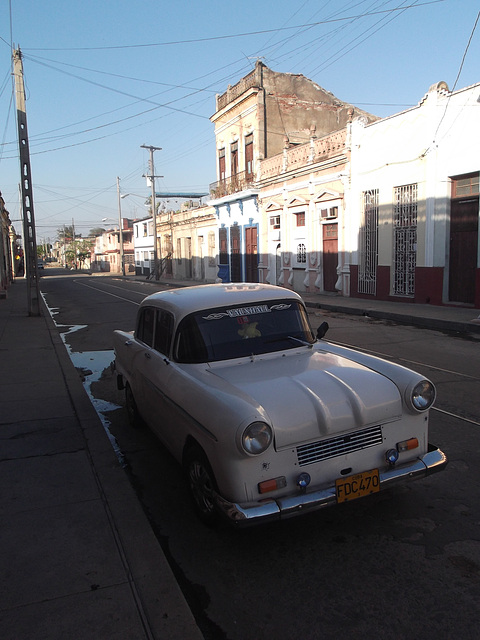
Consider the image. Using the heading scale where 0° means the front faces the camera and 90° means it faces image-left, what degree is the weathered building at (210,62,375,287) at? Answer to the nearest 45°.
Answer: approximately 45°

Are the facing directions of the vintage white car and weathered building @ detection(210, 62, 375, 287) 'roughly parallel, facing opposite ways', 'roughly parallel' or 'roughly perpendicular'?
roughly perpendicular

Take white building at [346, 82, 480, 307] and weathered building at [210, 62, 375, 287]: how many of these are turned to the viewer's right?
0

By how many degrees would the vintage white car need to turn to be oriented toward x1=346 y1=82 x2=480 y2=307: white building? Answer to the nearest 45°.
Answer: approximately 135° to its left

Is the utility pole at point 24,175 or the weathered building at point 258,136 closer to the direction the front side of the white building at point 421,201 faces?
the utility pole

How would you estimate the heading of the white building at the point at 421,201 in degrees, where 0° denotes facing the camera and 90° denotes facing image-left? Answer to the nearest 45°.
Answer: approximately 45°

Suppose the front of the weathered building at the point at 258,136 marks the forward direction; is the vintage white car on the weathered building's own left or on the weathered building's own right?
on the weathered building's own left

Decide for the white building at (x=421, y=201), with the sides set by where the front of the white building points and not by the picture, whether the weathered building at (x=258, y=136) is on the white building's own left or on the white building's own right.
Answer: on the white building's own right

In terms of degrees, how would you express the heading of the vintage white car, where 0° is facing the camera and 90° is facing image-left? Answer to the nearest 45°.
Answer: approximately 315°

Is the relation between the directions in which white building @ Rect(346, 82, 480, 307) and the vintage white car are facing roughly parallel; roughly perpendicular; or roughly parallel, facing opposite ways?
roughly perpendicular

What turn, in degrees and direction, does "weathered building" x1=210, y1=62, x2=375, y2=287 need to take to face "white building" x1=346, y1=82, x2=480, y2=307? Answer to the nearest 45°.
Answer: approximately 90° to its left

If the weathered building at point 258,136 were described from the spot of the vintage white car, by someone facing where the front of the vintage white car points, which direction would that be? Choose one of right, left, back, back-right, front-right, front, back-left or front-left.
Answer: back-left
